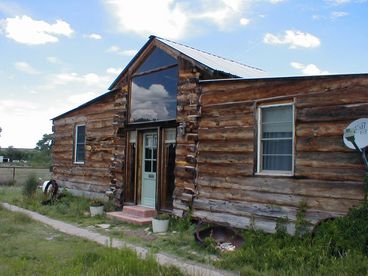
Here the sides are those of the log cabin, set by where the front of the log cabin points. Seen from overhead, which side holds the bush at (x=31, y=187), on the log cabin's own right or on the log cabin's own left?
on the log cabin's own right

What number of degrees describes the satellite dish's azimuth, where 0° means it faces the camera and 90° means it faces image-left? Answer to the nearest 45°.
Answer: approximately 45°

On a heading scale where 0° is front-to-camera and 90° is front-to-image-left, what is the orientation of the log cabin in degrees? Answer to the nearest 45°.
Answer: approximately 45°

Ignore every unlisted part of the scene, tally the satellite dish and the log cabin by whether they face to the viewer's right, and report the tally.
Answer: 0
